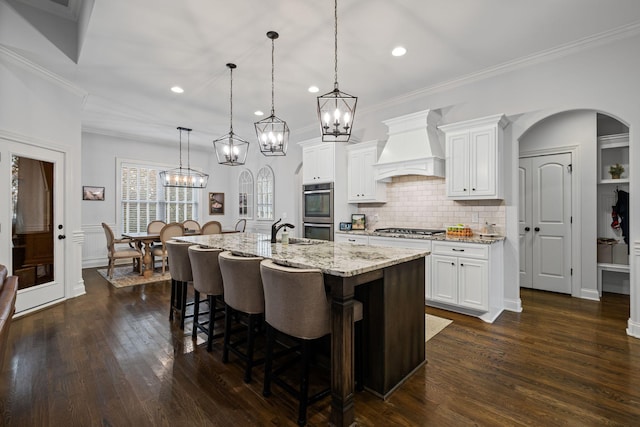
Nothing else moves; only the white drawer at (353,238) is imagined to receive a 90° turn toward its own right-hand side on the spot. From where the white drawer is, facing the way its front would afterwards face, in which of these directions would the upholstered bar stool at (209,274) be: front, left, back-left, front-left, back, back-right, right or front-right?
left

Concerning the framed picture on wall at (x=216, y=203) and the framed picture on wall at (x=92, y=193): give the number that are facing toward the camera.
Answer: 2

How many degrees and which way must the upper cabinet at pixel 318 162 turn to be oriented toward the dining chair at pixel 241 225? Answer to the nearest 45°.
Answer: approximately 90° to its right

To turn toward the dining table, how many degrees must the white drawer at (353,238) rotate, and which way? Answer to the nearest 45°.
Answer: approximately 45° to its right

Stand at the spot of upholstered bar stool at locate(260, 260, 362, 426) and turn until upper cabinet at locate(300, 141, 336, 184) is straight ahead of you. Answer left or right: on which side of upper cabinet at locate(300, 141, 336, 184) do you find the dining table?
left

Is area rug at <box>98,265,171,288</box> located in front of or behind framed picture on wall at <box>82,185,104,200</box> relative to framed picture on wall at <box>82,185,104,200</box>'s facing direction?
in front

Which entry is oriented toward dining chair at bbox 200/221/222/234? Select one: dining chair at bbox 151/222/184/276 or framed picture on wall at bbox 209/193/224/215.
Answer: the framed picture on wall

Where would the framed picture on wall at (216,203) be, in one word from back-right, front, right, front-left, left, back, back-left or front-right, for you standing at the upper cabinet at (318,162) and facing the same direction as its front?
right

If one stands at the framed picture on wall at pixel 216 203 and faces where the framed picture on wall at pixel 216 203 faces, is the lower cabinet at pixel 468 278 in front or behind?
in front

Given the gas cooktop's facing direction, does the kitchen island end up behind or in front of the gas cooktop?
in front

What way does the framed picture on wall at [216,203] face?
toward the camera

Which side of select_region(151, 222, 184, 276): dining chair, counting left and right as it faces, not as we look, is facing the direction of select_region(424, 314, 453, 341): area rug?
back

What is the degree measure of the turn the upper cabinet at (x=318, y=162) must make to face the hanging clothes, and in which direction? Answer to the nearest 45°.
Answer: approximately 135° to its left

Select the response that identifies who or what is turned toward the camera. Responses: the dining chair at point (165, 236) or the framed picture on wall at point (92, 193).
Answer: the framed picture on wall

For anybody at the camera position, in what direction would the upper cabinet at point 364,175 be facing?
facing the viewer and to the left of the viewer

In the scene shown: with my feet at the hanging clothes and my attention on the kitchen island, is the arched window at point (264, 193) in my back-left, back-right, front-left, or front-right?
front-right
